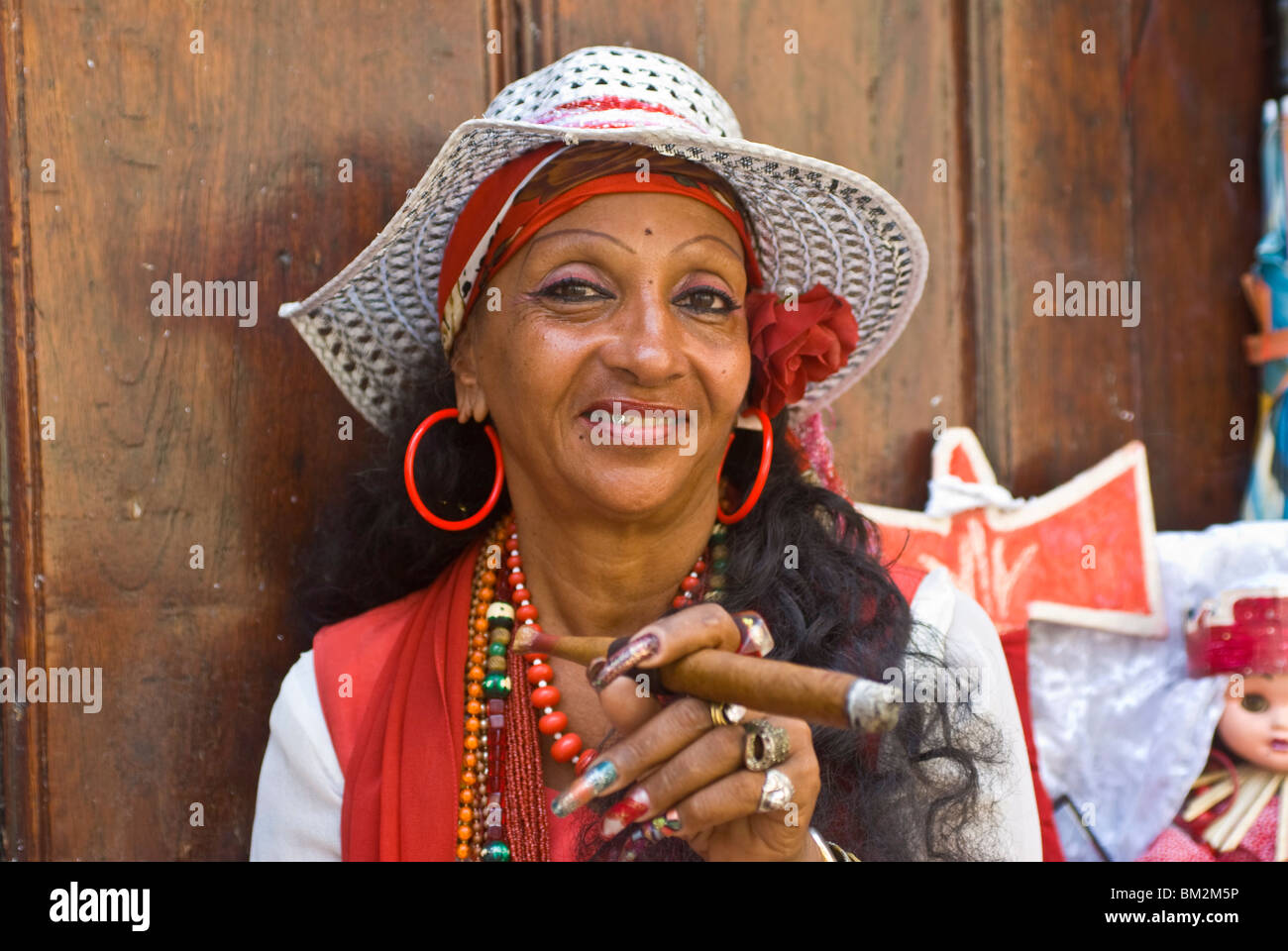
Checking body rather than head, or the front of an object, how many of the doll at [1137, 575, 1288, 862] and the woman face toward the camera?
2

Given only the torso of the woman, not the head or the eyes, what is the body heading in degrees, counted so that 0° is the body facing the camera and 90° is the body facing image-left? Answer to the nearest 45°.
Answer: approximately 0°

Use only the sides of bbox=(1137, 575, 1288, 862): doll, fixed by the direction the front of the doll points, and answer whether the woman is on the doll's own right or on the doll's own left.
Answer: on the doll's own right

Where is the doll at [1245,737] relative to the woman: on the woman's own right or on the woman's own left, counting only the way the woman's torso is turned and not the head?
on the woman's own left

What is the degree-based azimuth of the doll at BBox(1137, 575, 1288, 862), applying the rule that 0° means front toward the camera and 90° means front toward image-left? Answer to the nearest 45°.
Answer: approximately 0°
